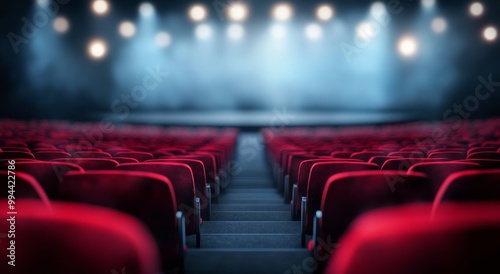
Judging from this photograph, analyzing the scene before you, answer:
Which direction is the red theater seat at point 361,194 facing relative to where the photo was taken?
away from the camera

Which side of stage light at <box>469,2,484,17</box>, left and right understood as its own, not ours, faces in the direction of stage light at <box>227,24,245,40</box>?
right

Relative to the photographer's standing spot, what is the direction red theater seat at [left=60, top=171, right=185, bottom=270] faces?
facing away from the viewer

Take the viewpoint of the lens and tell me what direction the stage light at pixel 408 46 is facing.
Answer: facing the viewer

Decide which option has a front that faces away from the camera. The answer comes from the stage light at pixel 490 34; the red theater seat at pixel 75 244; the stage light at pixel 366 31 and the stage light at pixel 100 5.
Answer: the red theater seat

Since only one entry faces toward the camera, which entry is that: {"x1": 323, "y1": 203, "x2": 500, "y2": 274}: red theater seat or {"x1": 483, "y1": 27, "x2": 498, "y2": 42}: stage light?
the stage light

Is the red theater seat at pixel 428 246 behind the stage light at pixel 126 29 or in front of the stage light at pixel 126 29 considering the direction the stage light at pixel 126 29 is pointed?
in front

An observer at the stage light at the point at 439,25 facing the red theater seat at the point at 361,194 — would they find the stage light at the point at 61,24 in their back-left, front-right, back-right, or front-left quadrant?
front-right

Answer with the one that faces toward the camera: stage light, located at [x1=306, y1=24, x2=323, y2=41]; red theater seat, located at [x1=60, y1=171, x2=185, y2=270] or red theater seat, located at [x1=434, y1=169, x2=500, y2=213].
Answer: the stage light

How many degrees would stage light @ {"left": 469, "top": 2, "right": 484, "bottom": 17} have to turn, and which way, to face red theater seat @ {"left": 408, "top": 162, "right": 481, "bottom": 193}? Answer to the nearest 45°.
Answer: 0° — it already faces it

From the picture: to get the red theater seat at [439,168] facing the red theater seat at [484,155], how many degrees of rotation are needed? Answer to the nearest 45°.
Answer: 0° — it already faces it

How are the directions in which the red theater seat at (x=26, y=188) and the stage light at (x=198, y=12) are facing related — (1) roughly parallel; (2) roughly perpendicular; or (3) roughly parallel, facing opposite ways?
roughly parallel, facing opposite ways

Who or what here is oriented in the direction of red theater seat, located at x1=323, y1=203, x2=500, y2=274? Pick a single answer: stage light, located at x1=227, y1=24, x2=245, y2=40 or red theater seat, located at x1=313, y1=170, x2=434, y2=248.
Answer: the stage light

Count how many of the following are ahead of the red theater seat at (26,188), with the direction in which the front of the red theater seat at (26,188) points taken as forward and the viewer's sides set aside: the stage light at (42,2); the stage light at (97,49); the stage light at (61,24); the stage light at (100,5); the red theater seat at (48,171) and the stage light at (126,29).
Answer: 6

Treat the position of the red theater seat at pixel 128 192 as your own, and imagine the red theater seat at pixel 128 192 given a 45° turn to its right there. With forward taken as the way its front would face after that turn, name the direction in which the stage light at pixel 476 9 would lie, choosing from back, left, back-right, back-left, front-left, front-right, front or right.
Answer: front

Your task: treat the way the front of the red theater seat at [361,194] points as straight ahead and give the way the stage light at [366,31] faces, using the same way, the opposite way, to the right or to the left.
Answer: the opposite way

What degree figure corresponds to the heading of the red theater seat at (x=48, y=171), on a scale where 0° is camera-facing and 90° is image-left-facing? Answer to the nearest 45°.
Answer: approximately 180°

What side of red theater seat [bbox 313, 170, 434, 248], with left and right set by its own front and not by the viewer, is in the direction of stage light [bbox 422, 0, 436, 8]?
front

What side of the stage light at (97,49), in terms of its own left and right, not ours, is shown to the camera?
front

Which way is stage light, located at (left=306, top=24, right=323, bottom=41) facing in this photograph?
toward the camera

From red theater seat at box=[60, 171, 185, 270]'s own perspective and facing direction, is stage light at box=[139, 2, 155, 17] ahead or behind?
ahead

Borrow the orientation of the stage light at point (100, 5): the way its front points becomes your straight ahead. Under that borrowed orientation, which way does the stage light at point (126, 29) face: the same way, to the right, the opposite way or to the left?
the same way

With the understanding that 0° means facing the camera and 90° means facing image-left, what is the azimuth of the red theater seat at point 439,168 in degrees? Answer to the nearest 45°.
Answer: approximately 180°

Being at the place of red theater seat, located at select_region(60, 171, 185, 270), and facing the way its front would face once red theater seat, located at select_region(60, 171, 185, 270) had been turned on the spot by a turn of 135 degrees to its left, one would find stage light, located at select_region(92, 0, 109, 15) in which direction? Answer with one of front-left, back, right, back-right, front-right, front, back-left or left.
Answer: back-right
